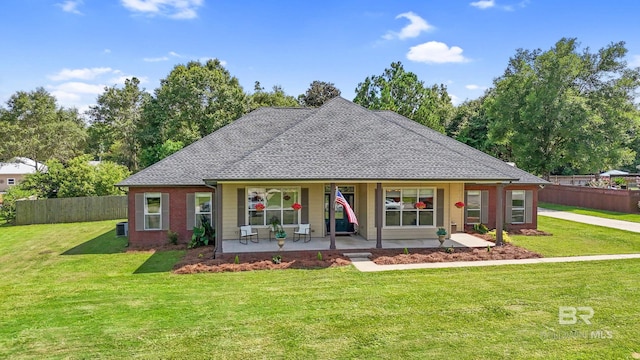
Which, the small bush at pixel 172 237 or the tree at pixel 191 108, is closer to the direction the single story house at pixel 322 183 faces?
the small bush

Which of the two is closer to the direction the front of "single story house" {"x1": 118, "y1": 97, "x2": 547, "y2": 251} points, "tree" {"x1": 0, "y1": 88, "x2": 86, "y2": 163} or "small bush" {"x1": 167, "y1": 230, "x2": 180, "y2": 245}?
the small bush

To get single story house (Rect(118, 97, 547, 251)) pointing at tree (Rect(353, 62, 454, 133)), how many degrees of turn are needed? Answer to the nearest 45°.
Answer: approximately 180°

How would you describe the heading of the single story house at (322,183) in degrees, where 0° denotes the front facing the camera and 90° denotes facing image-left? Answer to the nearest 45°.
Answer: approximately 0°

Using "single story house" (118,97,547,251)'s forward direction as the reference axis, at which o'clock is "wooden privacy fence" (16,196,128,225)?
The wooden privacy fence is roughly at 4 o'clock from the single story house.

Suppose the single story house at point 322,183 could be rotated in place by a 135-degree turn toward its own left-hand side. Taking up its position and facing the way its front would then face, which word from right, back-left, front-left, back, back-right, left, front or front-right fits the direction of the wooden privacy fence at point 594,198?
front

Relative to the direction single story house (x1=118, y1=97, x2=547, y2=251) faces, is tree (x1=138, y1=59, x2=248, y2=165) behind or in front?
behind

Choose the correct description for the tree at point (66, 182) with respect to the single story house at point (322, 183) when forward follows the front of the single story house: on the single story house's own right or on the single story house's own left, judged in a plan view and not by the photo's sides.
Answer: on the single story house's own right

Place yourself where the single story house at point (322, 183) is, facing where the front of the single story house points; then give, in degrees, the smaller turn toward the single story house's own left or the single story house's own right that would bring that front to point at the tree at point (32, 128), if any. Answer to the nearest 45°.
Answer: approximately 135° to the single story house's own right

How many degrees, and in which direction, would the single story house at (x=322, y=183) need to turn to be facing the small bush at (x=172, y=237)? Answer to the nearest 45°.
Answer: approximately 90° to its right

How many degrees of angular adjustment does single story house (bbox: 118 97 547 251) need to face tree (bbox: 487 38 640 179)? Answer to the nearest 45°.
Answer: approximately 135° to its left

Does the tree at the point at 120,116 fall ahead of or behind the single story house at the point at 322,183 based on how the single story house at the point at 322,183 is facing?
behind
